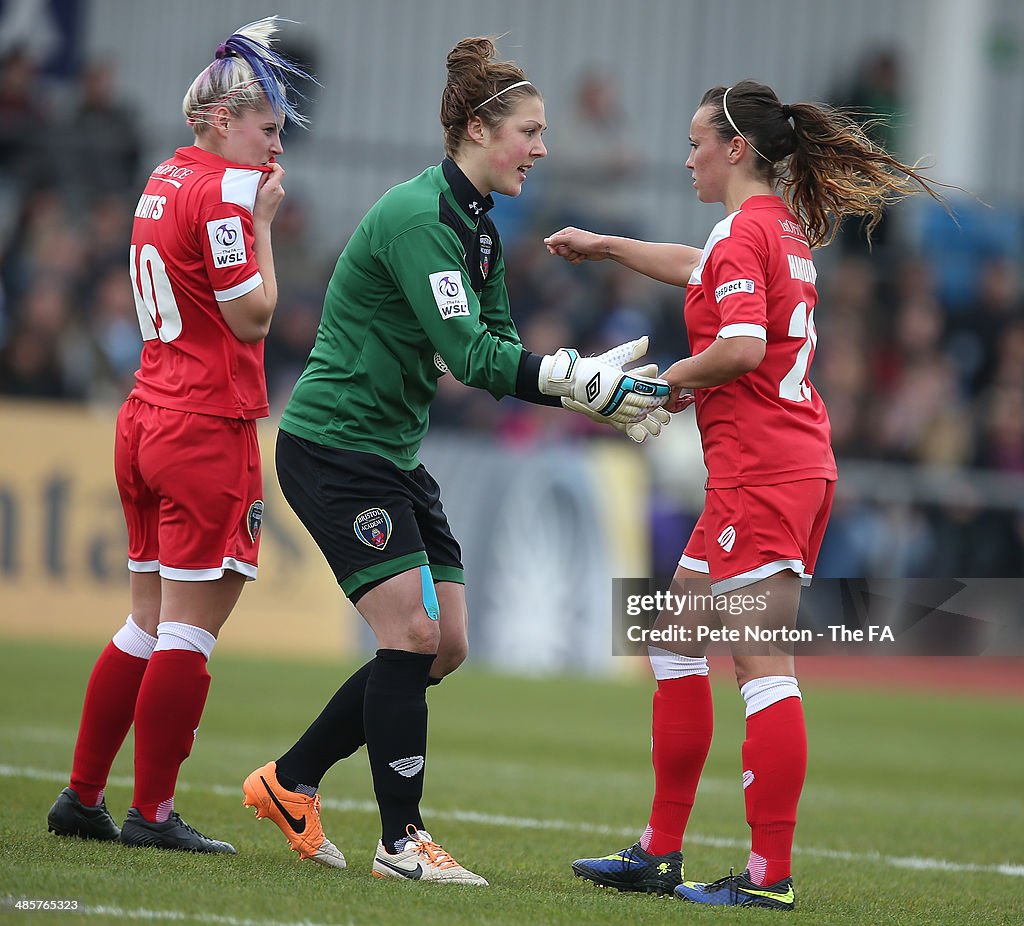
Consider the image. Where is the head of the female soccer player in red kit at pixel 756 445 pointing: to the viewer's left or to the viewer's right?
to the viewer's left

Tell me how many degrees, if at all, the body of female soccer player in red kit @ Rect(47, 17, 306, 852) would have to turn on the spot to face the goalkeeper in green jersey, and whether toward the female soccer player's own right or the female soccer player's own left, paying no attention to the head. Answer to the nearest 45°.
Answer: approximately 90° to the female soccer player's own right

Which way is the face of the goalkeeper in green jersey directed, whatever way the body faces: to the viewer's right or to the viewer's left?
to the viewer's right

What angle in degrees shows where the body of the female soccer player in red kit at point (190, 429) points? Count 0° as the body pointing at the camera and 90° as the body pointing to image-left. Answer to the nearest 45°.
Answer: approximately 225°

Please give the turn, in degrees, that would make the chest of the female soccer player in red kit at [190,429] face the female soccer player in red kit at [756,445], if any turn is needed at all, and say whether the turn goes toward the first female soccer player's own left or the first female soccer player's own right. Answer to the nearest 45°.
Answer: approximately 45° to the first female soccer player's own right

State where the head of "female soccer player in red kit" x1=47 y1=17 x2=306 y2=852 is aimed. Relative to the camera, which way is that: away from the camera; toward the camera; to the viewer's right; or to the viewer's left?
to the viewer's right
